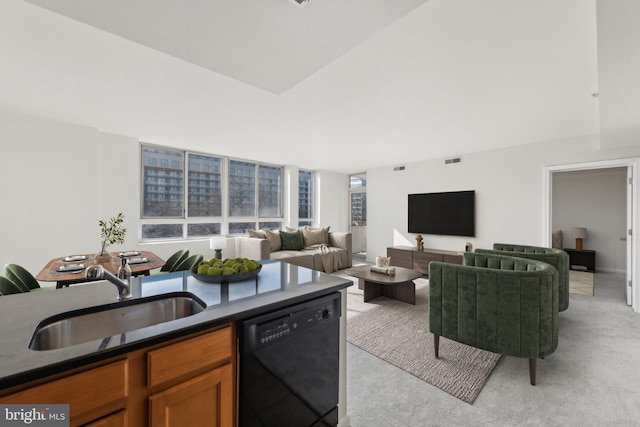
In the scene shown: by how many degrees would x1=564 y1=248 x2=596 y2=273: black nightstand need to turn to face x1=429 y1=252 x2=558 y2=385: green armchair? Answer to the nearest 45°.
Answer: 0° — it already faces it

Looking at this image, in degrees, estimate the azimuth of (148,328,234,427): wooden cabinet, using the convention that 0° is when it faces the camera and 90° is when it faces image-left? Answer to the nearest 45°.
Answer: approximately 315°

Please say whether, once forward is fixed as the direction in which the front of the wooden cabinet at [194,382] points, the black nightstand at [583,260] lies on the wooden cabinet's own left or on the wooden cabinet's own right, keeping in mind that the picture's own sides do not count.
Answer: on the wooden cabinet's own left

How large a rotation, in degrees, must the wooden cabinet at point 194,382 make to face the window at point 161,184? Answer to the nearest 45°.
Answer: approximately 135° to its left

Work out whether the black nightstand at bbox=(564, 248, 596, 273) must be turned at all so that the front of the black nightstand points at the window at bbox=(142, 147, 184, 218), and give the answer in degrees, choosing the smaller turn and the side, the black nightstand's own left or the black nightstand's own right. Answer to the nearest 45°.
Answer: approximately 45° to the black nightstand's own right

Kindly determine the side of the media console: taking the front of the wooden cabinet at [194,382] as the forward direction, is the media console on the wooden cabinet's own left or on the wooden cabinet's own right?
on the wooden cabinet's own left

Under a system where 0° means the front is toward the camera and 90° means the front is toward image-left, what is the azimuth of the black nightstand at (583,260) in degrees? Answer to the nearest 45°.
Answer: approximately 0°

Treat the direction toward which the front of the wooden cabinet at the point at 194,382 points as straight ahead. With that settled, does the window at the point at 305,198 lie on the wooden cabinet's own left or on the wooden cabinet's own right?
on the wooden cabinet's own left

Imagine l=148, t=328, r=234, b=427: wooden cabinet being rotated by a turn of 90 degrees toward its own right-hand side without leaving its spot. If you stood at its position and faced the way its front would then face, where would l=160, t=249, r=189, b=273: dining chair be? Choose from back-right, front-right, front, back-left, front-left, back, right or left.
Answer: back-right

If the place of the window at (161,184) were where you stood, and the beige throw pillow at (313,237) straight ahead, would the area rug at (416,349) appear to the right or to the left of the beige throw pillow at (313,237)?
right

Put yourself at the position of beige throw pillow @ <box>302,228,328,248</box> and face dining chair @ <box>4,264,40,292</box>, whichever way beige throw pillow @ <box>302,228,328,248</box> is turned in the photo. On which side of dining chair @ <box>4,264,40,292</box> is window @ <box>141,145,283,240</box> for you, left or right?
right
